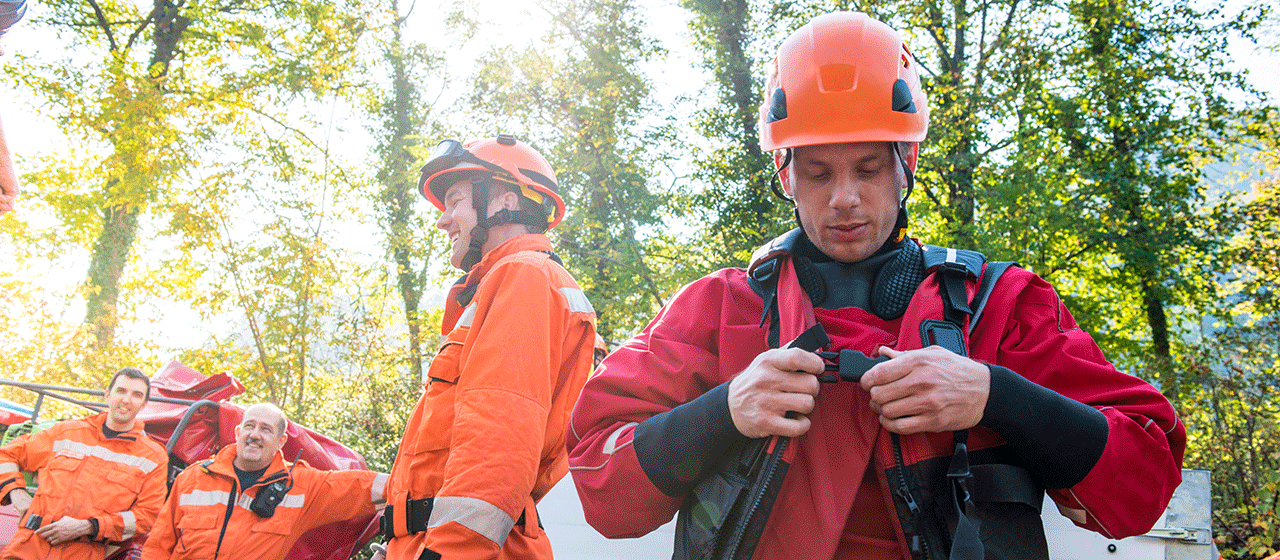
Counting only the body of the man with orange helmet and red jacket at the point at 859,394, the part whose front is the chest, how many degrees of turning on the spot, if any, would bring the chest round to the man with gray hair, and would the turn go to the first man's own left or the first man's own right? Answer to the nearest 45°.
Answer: approximately 135° to the first man's own right

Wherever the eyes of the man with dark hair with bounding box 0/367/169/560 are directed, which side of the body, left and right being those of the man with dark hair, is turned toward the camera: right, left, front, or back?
front

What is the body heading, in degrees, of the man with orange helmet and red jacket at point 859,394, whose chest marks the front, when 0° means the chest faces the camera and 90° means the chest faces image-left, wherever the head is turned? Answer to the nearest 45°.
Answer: approximately 0°

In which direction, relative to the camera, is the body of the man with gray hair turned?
toward the camera

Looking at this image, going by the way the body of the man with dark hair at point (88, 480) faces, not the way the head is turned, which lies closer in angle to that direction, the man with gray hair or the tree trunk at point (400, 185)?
the man with gray hair

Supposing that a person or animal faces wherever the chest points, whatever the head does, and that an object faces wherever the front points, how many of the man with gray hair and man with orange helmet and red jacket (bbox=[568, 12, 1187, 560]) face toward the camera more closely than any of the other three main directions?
2

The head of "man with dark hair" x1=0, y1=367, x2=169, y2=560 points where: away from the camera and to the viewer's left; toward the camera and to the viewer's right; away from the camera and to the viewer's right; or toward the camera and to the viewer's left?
toward the camera and to the viewer's right

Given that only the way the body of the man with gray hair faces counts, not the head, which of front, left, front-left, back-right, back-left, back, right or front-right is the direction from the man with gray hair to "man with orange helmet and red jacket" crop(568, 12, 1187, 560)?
front

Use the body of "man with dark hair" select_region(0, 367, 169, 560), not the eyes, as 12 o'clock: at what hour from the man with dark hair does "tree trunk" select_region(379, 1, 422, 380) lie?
The tree trunk is roughly at 7 o'clock from the man with dark hair.
